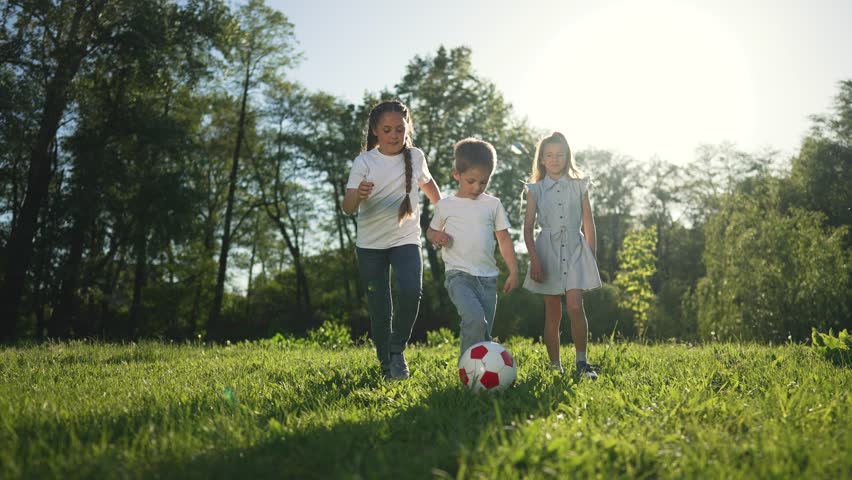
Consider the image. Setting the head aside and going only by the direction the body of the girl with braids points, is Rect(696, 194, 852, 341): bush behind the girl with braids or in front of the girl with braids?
behind

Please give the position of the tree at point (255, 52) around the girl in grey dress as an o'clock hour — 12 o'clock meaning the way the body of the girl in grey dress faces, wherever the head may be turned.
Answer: The tree is roughly at 5 o'clock from the girl in grey dress.

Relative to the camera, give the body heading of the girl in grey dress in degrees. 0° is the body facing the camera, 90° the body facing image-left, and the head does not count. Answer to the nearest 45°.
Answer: approximately 0°

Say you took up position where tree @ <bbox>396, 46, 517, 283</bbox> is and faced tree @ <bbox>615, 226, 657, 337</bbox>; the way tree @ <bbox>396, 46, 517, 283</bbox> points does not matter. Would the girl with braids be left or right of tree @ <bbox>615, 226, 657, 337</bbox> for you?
right

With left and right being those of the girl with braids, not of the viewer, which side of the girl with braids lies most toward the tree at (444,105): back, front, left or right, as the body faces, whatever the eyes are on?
back

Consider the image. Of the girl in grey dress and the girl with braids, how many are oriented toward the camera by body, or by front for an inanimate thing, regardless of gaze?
2

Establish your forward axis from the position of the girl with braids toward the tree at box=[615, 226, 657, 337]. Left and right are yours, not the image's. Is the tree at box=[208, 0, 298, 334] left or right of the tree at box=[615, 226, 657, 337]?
left
